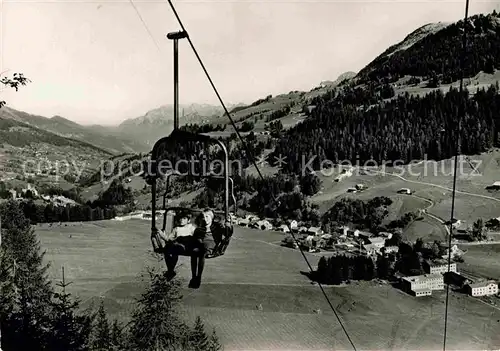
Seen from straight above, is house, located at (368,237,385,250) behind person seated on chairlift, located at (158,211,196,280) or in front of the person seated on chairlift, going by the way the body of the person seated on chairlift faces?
behind

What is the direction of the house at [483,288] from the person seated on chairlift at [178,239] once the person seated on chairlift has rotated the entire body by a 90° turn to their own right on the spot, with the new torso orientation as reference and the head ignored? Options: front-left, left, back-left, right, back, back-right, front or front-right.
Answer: right

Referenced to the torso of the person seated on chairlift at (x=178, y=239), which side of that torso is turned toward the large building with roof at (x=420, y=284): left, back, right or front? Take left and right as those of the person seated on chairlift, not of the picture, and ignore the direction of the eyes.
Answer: back

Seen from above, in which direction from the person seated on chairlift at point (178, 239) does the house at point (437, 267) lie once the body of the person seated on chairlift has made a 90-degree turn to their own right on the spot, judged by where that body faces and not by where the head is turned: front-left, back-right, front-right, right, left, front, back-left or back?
right

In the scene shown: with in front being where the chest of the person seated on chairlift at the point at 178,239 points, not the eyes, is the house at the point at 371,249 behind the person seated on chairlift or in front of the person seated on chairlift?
behind

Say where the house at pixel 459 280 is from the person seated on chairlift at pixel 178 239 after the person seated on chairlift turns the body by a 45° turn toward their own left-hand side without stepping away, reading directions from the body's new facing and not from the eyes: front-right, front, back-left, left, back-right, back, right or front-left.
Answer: back-left

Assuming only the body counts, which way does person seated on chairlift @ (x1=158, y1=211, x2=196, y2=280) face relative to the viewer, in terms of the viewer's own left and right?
facing the viewer and to the left of the viewer
